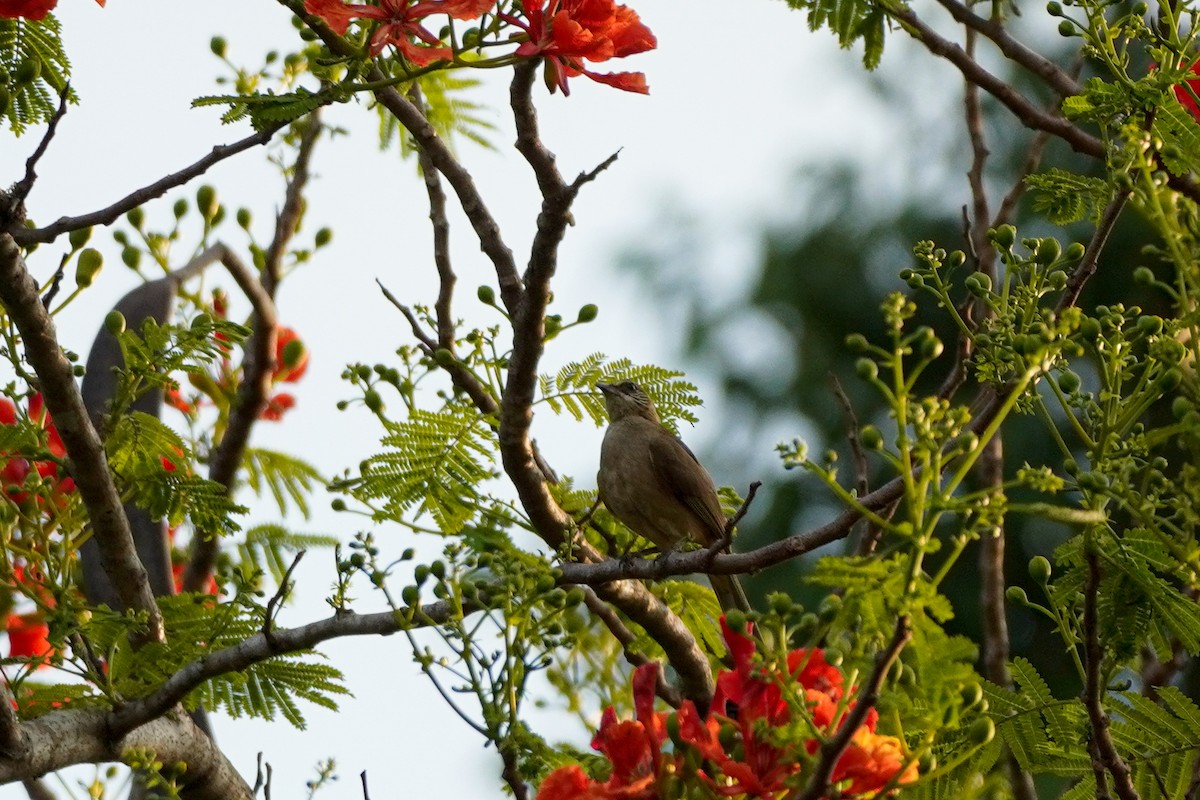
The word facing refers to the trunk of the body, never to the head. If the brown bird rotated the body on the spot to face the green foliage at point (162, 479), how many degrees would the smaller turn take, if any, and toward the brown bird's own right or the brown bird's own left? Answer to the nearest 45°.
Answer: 0° — it already faces it

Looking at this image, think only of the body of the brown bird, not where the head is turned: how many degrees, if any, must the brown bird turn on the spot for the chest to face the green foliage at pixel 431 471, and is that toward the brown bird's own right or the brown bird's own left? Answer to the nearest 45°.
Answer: approximately 45° to the brown bird's own right
